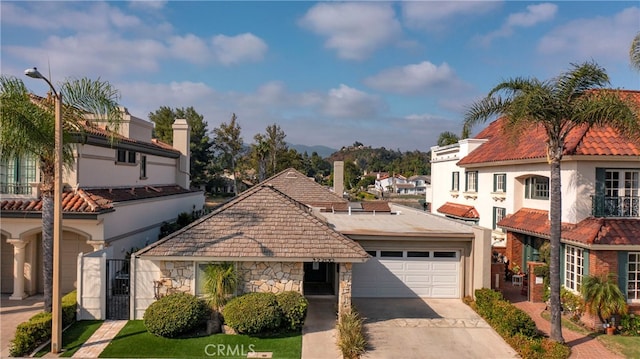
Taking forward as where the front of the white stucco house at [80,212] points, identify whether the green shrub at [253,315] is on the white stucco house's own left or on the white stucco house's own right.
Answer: on the white stucco house's own left

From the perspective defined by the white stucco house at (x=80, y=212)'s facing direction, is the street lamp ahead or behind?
ahead

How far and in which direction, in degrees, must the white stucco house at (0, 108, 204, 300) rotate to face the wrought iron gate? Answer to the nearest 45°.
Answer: approximately 45° to its left

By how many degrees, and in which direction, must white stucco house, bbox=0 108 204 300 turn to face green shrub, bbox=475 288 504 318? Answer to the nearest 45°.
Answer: approximately 90° to its left

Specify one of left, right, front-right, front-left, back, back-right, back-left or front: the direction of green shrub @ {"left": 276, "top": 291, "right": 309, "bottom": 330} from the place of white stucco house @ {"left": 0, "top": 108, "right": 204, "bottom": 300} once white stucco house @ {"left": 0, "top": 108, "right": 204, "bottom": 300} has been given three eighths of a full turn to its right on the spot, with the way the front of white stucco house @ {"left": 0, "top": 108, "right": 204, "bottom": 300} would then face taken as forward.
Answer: back-right

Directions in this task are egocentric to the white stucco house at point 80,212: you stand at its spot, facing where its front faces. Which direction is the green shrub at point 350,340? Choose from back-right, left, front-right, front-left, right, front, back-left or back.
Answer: left

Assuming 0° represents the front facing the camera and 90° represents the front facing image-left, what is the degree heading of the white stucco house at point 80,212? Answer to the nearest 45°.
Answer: approximately 45°

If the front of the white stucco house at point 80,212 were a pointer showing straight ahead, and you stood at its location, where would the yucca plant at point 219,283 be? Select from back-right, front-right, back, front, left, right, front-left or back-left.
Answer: left

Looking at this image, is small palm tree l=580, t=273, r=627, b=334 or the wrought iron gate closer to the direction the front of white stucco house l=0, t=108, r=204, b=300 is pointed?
the wrought iron gate

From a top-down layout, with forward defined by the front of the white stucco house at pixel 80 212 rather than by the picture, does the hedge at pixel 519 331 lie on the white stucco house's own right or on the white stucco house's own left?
on the white stucco house's own left

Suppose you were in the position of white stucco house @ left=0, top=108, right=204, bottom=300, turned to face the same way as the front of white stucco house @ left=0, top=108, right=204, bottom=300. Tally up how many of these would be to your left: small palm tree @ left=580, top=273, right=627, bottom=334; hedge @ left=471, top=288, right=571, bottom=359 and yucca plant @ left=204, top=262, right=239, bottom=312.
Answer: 3

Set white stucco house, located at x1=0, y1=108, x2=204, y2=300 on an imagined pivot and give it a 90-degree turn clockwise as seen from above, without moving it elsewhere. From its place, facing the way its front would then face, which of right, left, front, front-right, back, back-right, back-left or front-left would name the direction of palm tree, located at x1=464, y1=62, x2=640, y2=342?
back

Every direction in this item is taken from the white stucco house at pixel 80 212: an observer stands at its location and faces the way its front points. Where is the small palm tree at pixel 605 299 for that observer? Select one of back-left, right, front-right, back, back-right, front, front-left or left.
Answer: left

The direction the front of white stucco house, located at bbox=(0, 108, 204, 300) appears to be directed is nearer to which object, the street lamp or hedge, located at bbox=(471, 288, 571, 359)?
the street lamp

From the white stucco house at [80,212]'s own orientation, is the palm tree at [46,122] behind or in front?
in front
